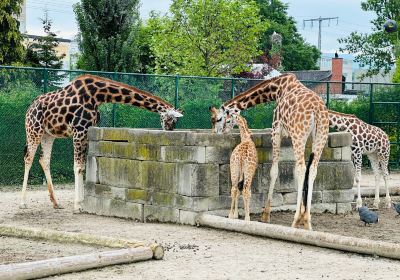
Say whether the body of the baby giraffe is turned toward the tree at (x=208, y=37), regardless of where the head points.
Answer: yes

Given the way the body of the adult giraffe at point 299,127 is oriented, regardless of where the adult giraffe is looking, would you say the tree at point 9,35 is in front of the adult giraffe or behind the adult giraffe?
in front

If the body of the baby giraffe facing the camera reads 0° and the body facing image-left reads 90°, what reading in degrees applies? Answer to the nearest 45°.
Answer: approximately 180°

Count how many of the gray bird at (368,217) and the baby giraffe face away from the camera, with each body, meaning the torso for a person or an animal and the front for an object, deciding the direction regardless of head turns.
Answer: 1

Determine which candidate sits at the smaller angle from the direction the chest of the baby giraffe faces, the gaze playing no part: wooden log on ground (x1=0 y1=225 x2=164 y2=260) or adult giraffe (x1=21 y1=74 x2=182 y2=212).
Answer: the adult giraffe

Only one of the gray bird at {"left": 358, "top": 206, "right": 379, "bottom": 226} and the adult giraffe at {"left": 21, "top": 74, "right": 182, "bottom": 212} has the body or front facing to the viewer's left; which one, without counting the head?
the gray bird

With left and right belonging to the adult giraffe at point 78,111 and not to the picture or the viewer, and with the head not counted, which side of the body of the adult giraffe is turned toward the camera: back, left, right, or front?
right

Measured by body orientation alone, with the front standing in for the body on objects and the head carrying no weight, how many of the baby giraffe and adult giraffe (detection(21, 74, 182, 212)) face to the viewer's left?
0

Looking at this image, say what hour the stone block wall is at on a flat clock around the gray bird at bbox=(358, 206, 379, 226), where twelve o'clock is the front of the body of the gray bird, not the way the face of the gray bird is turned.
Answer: The stone block wall is roughly at 12 o'clock from the gray bird.

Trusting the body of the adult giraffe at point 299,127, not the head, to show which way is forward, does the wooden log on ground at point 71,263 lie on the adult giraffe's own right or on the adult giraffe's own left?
on the adult giraffe's own left

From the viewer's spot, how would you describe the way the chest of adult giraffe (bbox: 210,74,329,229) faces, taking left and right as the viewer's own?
facing away from the viewer and to the left of the viewer

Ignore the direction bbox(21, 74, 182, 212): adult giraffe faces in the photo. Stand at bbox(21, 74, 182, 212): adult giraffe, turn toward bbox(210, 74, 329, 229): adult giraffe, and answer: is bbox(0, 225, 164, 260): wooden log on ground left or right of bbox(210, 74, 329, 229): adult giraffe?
right

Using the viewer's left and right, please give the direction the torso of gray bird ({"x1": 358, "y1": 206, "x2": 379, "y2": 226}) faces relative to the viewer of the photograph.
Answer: facing to the left of the viewer

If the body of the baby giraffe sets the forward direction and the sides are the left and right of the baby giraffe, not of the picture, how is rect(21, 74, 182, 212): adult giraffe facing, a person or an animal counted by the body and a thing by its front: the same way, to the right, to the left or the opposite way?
to the right
